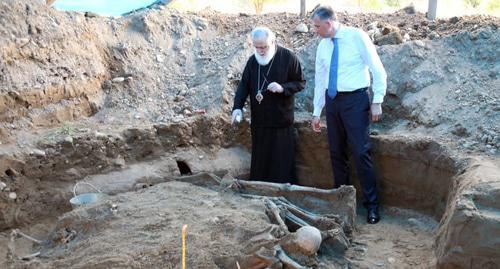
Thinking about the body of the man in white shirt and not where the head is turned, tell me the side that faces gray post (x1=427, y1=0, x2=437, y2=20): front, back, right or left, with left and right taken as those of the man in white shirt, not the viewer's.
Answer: back

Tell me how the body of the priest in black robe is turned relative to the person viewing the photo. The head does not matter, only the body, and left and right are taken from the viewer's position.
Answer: facing the viewer and to the left of the viewer

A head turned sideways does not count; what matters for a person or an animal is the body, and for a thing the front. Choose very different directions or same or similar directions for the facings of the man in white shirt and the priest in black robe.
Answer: same or similar directions

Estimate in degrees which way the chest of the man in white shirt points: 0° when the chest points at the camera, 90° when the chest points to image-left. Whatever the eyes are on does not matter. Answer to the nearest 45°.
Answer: approximately 45°

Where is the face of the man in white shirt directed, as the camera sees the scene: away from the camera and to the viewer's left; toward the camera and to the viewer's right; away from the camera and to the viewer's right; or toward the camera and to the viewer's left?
toward the camera and to the viewer's left

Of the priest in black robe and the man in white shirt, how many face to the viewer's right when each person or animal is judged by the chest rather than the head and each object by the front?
0

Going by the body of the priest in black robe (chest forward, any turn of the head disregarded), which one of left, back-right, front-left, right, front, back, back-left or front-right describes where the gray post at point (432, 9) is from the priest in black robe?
back

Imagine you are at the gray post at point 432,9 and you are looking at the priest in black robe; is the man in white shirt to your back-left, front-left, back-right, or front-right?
front-left

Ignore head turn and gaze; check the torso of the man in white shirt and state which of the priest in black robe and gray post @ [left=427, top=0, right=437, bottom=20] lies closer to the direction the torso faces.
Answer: the priest in black robe
